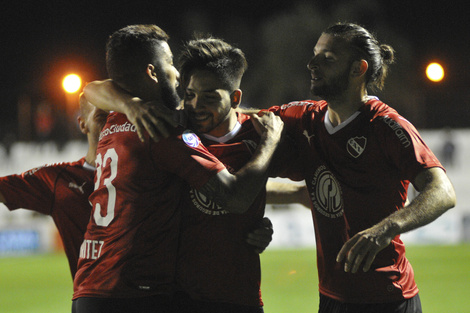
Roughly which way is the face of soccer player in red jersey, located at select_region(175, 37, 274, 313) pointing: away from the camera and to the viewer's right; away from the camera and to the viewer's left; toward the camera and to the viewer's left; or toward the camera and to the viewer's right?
toward the camera and to the viewer's left

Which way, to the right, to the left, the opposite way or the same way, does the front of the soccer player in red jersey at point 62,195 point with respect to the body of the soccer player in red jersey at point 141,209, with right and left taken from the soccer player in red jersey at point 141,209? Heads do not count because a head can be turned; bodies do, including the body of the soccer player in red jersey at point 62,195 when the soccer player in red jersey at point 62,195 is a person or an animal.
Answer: to the right

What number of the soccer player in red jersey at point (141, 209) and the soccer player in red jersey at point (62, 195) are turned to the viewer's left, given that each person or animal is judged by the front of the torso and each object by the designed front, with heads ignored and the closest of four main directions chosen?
0

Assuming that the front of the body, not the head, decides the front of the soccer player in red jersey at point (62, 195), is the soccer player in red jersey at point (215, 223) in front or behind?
in front

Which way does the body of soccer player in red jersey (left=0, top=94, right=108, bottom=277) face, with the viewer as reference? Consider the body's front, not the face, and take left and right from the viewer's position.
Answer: facing the viewer and to the right of the viewer

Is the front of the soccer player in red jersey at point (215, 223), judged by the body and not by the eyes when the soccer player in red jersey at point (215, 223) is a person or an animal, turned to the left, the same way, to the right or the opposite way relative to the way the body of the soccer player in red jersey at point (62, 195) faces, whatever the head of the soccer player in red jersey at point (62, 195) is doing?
to the right

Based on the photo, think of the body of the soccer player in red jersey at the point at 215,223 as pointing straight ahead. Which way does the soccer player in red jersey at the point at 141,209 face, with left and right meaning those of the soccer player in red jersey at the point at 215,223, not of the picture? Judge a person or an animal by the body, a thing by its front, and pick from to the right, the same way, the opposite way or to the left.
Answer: the opposite way

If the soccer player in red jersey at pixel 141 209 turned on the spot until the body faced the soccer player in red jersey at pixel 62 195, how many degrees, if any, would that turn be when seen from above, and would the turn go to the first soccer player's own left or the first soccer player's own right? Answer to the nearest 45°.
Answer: approximately 90° to the first soccer player's own left

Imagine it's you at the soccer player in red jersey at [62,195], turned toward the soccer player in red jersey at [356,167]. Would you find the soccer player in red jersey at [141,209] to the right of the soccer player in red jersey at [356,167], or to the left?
right

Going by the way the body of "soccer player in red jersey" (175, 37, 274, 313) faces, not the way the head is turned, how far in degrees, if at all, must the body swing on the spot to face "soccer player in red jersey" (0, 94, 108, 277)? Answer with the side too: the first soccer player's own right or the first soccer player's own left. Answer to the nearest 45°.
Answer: approximately 90° to the first soccer player's own right

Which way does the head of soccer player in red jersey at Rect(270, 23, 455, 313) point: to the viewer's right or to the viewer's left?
to the viewer's left

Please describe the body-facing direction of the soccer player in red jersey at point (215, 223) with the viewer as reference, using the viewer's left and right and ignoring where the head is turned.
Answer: facing the viewer and to the left of the viewer

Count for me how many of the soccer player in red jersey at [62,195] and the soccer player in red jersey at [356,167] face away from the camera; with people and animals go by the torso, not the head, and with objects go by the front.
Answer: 0

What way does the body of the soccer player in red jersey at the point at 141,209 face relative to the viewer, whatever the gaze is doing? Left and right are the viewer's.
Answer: facing away from the viewer and to the right of the viewer

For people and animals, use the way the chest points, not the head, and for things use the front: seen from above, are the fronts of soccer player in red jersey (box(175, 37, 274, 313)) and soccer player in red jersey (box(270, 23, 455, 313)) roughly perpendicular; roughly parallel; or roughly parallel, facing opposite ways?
roughly parallel
